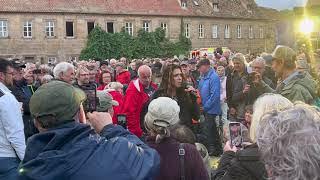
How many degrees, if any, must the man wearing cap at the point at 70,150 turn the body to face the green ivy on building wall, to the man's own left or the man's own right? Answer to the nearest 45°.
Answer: approximately 45° to the man's own left

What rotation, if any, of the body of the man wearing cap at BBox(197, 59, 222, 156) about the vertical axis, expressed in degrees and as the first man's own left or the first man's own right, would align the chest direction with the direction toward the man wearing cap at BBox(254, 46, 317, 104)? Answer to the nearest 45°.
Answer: approximately 90° to the first man's own left

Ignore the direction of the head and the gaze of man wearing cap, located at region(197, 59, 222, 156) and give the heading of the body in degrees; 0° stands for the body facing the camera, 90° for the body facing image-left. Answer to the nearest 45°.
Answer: approximately 90°

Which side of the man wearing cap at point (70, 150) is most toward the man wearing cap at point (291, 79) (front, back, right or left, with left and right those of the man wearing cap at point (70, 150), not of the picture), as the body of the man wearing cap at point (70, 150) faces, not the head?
front

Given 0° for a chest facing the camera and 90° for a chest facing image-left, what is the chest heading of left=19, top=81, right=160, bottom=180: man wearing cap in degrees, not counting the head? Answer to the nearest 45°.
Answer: approximately 225°
